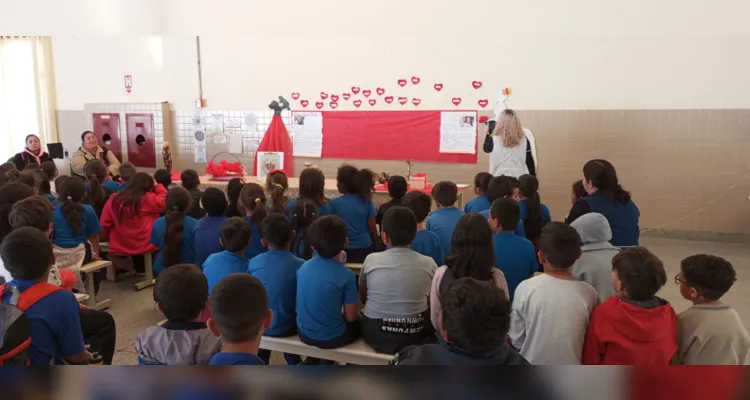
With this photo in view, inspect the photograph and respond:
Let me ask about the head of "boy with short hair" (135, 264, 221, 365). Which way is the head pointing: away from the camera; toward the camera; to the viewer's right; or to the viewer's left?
away from the camera

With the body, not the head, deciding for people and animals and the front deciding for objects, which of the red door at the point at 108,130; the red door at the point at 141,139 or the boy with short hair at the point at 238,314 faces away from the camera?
the boy with short hair

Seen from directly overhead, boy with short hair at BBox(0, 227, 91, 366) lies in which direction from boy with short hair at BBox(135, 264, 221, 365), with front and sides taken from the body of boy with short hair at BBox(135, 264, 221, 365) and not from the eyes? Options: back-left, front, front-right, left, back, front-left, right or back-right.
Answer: front-left

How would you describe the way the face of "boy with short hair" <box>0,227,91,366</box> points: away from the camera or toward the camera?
away from the camera

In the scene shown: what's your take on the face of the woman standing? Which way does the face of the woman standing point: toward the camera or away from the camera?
away from the camera

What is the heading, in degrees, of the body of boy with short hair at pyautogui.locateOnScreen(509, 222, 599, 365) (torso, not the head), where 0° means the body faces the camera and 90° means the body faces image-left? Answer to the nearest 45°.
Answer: approximately 180°

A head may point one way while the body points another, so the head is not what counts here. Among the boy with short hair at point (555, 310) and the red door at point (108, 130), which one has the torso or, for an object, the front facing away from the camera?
the boy with short hair

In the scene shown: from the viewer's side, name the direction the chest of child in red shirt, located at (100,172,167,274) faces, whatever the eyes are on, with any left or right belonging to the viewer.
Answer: facing away from the viewer and to the right of the viewer

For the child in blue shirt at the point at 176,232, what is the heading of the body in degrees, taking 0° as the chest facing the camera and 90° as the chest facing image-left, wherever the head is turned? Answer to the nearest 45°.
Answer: approximately 180°

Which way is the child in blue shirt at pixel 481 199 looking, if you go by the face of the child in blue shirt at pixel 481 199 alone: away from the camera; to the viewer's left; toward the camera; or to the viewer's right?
away from the camera

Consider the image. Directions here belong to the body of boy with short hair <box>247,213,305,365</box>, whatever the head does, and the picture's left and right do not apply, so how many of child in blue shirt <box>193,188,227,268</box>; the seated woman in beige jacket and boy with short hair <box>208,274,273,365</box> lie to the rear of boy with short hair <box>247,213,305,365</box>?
1

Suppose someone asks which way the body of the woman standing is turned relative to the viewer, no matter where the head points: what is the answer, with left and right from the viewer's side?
facing away from the viewer

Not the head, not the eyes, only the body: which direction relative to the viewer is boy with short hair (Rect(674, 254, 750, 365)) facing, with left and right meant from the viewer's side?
facing away from the viewer and to the left of the viewer

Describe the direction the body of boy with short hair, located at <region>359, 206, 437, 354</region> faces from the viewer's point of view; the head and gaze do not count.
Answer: away from the camera

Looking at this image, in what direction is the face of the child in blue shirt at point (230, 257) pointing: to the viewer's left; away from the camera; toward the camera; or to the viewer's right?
away from the camera

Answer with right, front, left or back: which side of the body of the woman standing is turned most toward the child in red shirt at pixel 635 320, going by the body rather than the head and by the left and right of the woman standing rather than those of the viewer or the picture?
back
